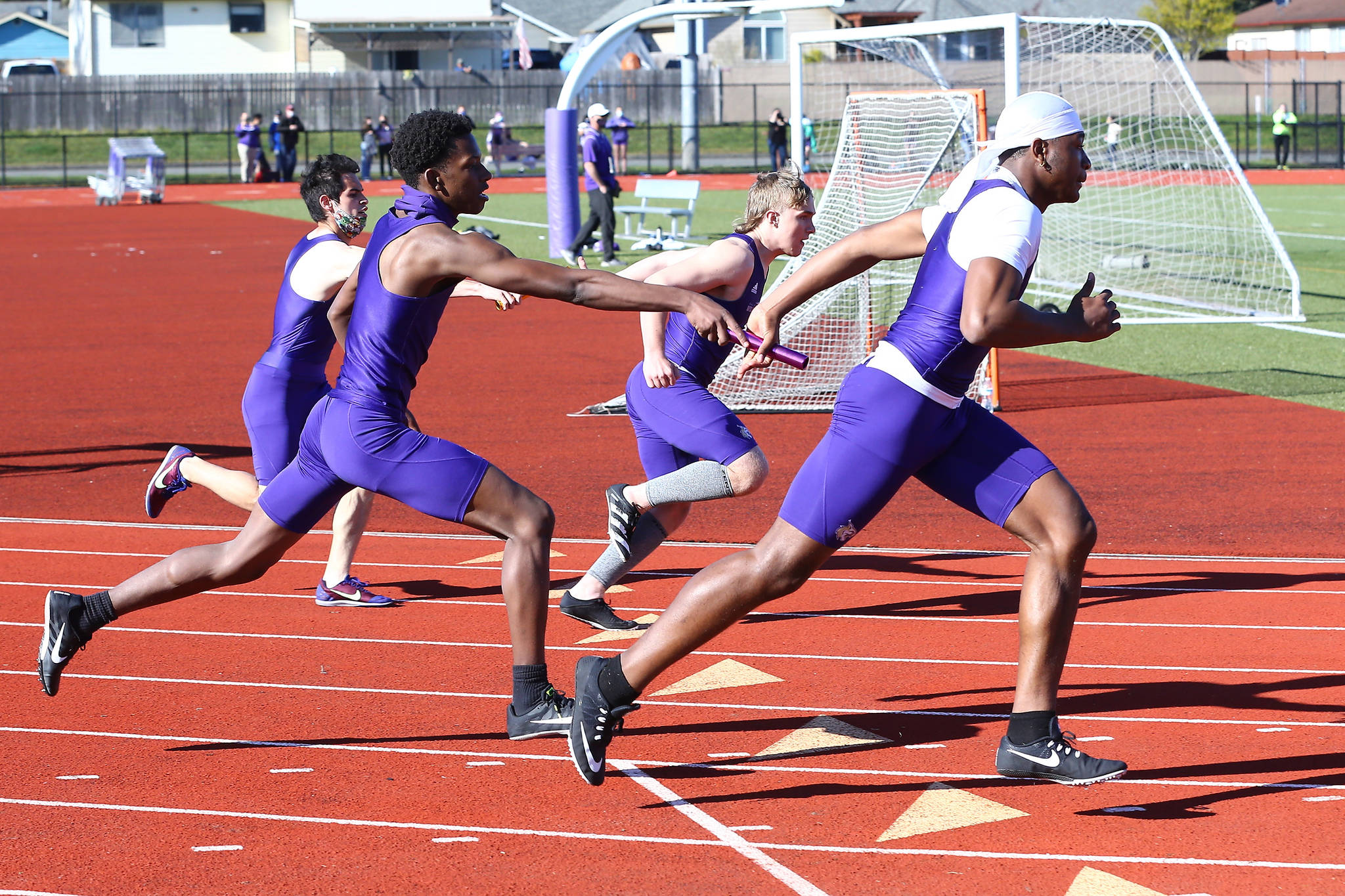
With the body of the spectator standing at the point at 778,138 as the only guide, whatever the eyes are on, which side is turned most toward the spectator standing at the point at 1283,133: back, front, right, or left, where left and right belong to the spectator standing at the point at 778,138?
left

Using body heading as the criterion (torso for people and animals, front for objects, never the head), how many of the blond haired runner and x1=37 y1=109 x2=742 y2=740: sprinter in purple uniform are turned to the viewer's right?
2

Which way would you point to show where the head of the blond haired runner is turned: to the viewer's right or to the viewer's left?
to the viewer's right

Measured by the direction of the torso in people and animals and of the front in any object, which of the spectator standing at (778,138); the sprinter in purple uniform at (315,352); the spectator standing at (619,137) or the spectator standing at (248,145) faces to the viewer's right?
the sprinter in purple uniform

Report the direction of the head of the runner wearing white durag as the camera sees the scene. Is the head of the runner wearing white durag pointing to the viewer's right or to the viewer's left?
to the viewer's right

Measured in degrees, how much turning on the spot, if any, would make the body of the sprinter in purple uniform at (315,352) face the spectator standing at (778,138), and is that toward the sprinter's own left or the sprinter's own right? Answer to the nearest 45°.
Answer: approximately 90° to the sprinter's own left

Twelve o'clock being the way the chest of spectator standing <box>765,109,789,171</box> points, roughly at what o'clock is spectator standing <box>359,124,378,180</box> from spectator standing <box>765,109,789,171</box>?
spectator standing <box>359,124,378,180</box> is roughly at 3 o'clock from spectator standing <box>765,109,789,171</box>.

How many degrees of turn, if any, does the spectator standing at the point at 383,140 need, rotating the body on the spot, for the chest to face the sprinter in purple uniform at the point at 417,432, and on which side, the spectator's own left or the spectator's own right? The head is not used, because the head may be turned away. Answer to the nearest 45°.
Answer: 0° — they already face them

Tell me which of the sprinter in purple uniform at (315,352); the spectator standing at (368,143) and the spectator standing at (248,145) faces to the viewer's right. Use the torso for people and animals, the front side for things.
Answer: the sprinter in purple uniform

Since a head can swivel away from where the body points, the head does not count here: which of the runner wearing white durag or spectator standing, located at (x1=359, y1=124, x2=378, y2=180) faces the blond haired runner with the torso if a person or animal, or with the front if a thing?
the spectator standing

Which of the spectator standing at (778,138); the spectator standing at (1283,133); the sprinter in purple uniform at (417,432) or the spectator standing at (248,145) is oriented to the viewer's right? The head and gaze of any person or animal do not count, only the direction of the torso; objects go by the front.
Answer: the sprinter in purple uniform

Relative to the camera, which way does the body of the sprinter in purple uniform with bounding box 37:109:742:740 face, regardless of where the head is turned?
to the viewer's right

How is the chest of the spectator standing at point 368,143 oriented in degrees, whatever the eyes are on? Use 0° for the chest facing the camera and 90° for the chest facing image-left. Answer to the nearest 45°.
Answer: approximately 0°
